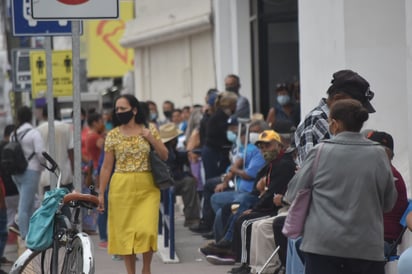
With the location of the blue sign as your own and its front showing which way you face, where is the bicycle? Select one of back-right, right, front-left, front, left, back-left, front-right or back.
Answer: front

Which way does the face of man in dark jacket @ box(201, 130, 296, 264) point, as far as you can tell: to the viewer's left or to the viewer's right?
to the viewer's left

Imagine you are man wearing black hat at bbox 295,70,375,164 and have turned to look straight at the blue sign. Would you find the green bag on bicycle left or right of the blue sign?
left

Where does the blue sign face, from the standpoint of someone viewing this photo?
facing the viewer

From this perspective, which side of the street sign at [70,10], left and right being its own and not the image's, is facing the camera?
front

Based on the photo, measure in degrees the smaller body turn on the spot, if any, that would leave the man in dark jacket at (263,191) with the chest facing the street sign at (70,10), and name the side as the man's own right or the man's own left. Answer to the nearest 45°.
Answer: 0° — they already face it

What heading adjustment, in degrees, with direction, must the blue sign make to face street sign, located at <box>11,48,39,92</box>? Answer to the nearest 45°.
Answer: approximately 180°

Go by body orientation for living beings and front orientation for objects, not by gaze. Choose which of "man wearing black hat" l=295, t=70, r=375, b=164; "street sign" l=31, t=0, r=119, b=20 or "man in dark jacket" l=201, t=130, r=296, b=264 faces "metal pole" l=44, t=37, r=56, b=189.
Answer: the man in dark jacket
